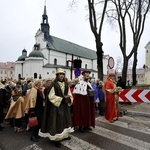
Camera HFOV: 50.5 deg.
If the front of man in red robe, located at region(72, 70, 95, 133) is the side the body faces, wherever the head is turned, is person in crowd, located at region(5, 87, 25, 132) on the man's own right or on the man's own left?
on the man's own right

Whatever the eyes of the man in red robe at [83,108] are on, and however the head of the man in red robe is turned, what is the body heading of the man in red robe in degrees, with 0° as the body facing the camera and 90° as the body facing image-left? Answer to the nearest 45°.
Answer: approximately 315°

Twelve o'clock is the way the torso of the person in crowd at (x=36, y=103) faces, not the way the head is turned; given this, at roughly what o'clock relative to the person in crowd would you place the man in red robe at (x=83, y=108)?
The man in red robe is roughly at 10 o'clock from the person in crowd.

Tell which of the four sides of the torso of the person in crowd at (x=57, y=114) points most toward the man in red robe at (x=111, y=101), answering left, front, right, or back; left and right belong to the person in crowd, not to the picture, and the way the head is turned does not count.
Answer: left

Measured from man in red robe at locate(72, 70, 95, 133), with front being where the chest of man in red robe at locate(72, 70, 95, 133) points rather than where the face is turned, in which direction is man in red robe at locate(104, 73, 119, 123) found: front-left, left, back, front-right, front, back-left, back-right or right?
left

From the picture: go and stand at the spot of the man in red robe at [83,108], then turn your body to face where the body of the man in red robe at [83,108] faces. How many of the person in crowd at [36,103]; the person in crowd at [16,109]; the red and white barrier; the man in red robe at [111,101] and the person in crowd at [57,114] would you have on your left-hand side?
2

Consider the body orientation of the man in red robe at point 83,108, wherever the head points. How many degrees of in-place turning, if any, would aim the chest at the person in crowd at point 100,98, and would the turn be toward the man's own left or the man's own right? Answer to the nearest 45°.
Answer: approximately 135° to the man's own left

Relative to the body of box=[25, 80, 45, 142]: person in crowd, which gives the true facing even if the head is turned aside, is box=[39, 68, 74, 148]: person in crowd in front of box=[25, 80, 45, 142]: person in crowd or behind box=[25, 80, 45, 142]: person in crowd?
in front

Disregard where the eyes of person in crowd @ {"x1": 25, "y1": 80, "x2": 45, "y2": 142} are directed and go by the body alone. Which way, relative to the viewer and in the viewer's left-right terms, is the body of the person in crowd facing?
facing the viewer and to the right of the viewer

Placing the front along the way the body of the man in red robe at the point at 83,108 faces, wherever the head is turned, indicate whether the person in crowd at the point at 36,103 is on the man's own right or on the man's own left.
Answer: on the man's own right
